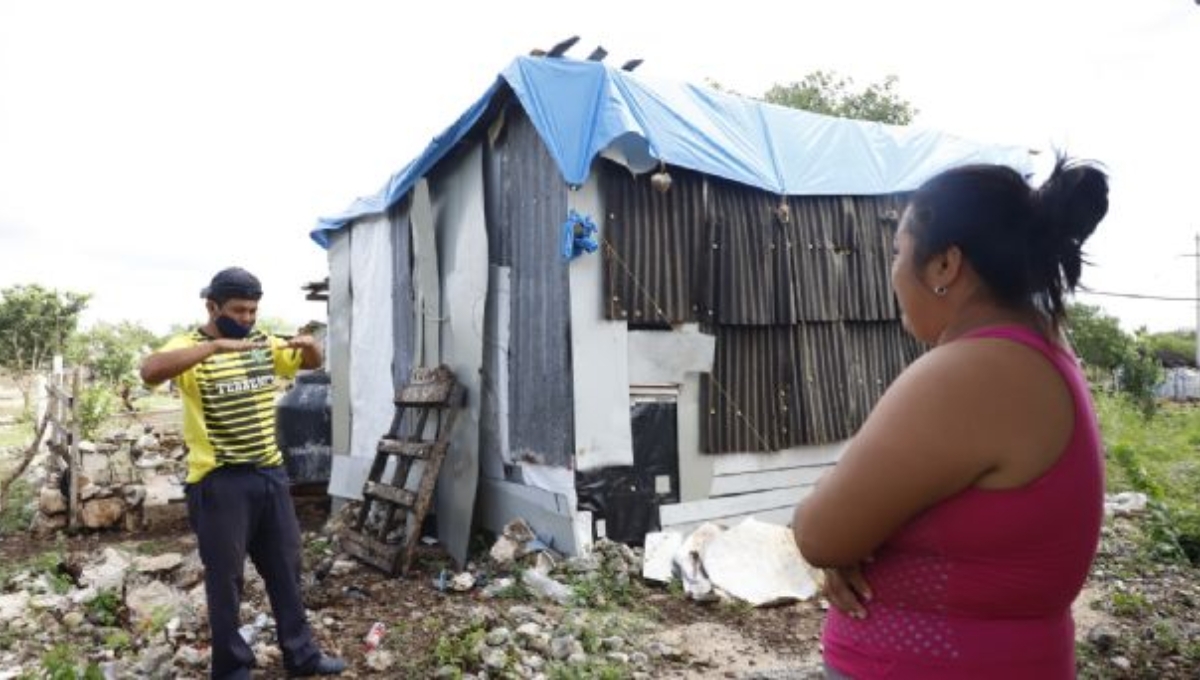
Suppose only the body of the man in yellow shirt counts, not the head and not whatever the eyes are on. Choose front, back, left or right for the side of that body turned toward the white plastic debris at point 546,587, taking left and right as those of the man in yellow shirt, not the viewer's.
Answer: left

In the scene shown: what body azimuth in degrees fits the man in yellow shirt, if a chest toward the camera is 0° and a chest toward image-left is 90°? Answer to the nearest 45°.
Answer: approximately 315°

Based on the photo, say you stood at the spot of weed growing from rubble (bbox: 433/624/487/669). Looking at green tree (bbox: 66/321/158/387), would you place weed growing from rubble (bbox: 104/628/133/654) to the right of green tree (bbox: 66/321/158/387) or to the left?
left

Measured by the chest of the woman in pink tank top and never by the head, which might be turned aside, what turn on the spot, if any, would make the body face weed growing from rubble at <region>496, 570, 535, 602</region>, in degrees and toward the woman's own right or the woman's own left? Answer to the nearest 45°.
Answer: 0° — they already face it

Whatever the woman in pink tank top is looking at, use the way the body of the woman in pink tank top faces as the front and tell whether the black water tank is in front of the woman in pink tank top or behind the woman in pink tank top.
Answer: in front

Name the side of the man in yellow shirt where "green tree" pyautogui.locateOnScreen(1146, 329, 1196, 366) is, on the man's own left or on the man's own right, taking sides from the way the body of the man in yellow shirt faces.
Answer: on the man's own left

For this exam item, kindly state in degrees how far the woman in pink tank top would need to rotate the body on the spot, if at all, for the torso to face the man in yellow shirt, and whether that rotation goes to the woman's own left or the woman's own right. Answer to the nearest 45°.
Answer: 0° — they already face them

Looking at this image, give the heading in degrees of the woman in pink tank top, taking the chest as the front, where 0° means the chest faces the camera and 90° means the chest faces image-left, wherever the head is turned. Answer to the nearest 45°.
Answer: approximately 135°

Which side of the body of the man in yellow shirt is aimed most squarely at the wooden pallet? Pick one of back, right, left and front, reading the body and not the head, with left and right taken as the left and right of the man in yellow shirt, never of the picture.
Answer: left

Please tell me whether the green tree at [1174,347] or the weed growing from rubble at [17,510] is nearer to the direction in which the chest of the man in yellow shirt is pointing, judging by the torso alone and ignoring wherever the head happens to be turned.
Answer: the green tree

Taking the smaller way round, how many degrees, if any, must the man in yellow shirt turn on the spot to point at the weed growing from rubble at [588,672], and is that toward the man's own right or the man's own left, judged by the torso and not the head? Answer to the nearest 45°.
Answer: approximately 45° to the man's own left

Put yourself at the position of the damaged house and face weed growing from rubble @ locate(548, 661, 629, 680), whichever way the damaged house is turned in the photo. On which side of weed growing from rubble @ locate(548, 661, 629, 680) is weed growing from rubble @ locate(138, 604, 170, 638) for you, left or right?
right
